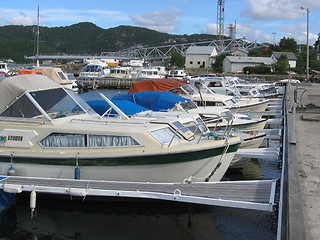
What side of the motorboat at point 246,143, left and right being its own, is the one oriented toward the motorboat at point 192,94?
left

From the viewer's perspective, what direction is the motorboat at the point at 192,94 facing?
to the viewer's right

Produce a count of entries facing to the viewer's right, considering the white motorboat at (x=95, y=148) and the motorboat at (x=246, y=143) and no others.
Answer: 2

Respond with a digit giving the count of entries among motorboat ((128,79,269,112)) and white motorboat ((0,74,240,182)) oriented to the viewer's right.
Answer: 2

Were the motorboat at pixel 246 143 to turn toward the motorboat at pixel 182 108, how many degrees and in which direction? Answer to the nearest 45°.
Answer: approximately 135° to its left

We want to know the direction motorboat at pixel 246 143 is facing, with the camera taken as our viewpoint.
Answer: facing to the right of the viewer

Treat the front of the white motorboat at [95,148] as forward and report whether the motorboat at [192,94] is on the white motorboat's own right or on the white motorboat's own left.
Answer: on the white motorboat's own left

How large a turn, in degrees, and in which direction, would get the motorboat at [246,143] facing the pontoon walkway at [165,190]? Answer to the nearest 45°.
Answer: approximately 90° to its right

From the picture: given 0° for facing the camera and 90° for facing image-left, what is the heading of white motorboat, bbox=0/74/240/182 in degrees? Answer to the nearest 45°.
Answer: approximately 270°
